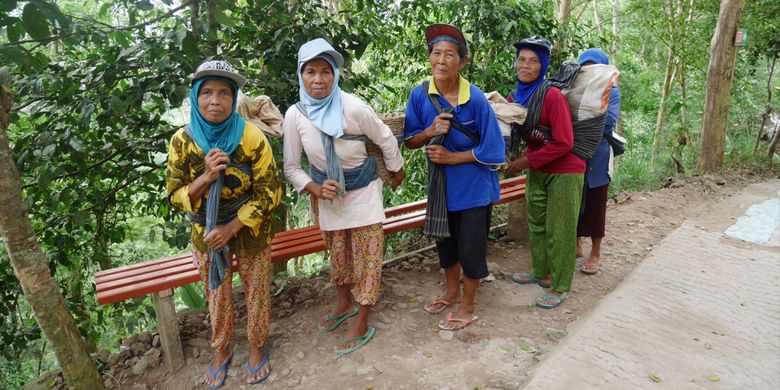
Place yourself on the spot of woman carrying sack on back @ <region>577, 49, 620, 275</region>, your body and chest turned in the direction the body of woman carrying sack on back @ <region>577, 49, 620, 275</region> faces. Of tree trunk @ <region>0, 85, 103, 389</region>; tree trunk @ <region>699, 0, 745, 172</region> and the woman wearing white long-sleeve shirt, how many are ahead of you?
2

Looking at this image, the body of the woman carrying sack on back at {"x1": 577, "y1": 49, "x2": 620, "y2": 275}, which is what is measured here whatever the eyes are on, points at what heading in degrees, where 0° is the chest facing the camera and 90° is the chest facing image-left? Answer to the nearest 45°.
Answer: approximately 45°

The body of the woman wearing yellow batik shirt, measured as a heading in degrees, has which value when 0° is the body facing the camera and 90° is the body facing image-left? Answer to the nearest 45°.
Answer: approximately 0°

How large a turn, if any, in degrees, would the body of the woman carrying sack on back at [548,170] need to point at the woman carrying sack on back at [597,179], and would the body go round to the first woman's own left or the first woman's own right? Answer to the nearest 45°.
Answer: approximately 180°

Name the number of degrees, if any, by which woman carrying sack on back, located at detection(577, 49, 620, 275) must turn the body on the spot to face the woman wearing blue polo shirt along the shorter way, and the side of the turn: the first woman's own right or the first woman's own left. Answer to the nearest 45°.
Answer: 0° — they already face them

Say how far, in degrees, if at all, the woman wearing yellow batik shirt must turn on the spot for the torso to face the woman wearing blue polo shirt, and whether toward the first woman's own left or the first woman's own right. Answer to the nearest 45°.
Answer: approximately 90° to the first woman's own left
